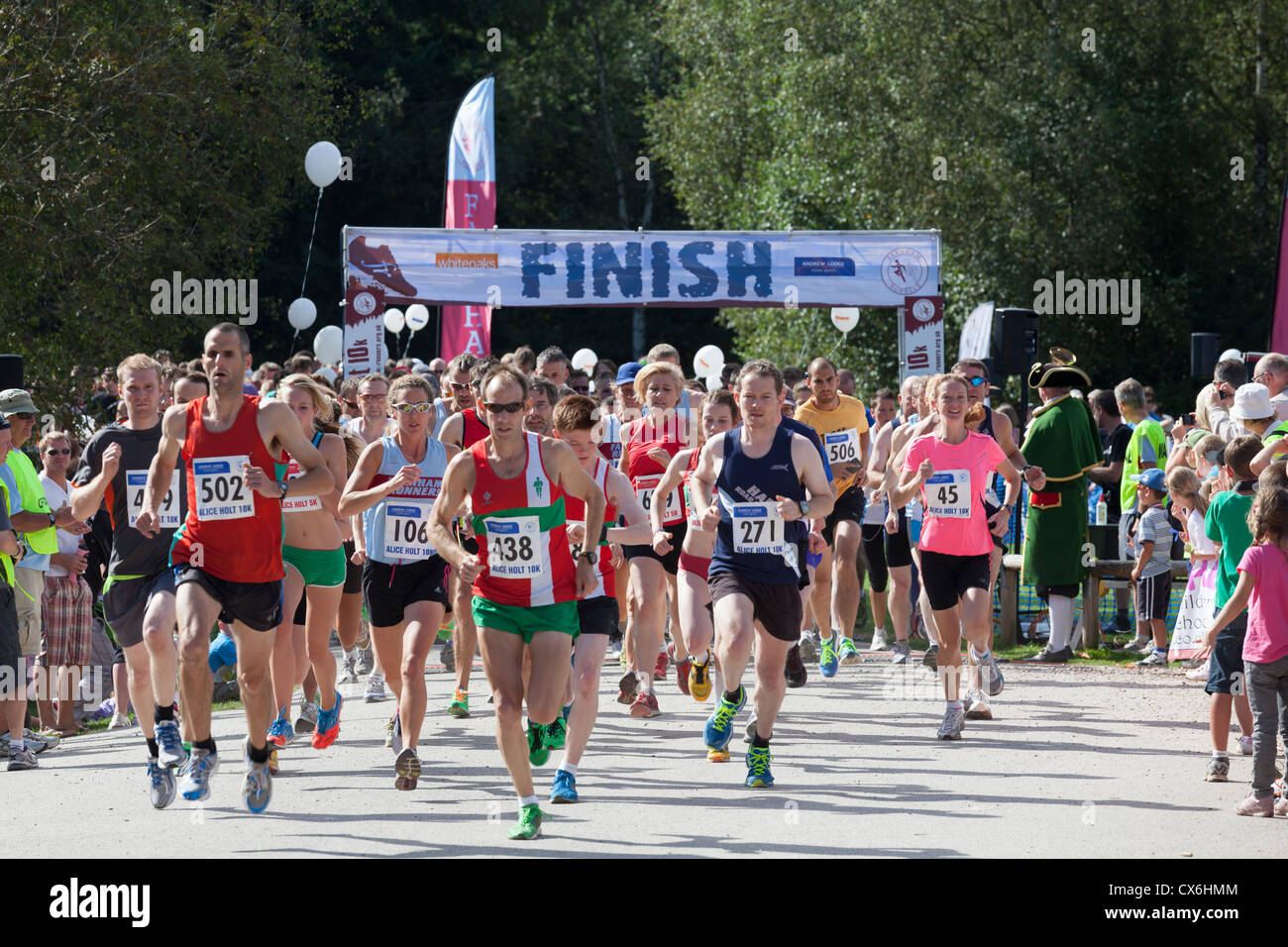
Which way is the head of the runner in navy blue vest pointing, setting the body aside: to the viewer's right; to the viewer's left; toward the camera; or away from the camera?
toward the camera

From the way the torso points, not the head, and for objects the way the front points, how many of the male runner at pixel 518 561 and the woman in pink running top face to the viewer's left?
0

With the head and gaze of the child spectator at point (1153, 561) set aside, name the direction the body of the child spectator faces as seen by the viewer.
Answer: to the viewer's left

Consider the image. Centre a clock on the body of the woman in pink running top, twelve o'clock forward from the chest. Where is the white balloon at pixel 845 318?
The white balloon is roughly at 6 o'clock from the woman in pink running top.

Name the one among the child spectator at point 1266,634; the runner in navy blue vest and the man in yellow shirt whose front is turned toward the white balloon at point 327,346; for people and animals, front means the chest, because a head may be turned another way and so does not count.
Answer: the child spectator

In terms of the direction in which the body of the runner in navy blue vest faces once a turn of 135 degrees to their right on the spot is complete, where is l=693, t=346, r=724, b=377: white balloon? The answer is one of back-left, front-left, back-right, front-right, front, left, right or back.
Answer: front-right

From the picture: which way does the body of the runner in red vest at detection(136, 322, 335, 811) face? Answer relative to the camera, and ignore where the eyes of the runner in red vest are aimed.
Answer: toward the camera

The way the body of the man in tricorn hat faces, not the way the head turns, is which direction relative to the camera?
to the viewer's left

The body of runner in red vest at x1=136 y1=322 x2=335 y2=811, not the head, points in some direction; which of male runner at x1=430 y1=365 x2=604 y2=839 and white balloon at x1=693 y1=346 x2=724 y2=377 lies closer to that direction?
the male runner

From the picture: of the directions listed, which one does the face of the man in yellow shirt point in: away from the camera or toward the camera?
toward the camera

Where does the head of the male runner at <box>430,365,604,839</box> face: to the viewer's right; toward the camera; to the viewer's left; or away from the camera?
toward the camera

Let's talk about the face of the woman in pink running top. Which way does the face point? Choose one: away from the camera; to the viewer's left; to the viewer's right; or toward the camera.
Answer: toward the camera

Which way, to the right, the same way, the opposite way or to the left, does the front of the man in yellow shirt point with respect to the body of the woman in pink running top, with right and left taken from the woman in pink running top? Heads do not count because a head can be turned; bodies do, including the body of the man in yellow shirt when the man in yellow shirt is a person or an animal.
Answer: the same way

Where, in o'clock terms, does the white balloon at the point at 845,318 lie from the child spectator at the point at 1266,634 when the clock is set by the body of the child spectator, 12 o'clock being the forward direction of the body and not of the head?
The white balloon is roughly at 1 o'clock from the child spectator.
